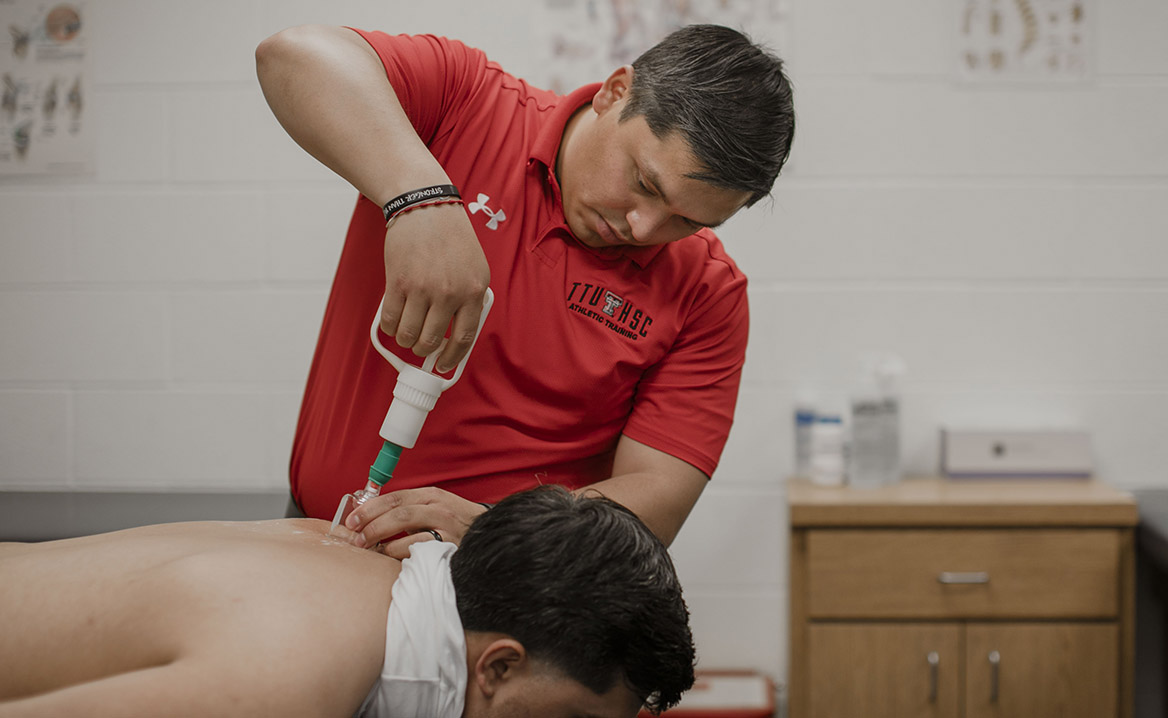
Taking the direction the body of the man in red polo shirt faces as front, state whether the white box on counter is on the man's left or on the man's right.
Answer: on the man's left

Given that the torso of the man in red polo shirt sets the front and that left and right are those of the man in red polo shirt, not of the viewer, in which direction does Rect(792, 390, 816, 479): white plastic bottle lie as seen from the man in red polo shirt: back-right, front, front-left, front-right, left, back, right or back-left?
back-left

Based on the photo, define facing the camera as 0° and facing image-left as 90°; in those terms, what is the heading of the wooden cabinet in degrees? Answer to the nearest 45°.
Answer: approximately 0°

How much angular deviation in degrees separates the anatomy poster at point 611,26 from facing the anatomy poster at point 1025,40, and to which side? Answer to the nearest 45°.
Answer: approximately 90° to its left
